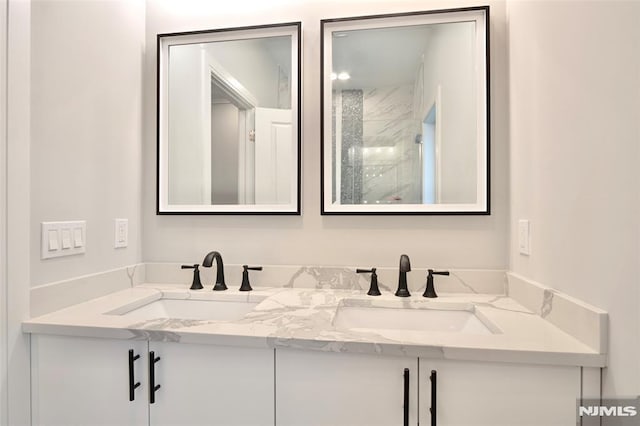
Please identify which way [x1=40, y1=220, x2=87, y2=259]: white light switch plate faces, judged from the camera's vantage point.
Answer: facing the viewer and to the right of the viewer

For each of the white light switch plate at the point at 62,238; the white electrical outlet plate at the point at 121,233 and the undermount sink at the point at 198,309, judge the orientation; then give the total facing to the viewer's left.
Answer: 0

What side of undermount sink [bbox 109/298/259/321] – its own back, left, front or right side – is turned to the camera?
front

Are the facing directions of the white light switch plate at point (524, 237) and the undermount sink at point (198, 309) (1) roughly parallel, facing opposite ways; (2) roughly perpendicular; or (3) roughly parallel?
roughly perpendicular

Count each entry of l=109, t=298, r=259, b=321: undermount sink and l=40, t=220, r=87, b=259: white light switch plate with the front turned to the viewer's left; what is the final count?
0

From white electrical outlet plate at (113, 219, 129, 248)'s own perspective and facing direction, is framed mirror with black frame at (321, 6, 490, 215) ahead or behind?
ahead

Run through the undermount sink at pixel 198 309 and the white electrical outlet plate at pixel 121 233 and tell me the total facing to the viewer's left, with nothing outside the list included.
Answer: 0

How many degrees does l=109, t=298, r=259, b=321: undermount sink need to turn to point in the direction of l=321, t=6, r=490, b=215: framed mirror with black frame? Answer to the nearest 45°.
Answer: approximately 90° to its left

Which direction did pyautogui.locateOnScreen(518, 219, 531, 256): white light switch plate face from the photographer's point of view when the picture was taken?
facing the viewer and to the left of the viewer
